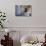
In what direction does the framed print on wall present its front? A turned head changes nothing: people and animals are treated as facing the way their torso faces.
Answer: toward the camera
